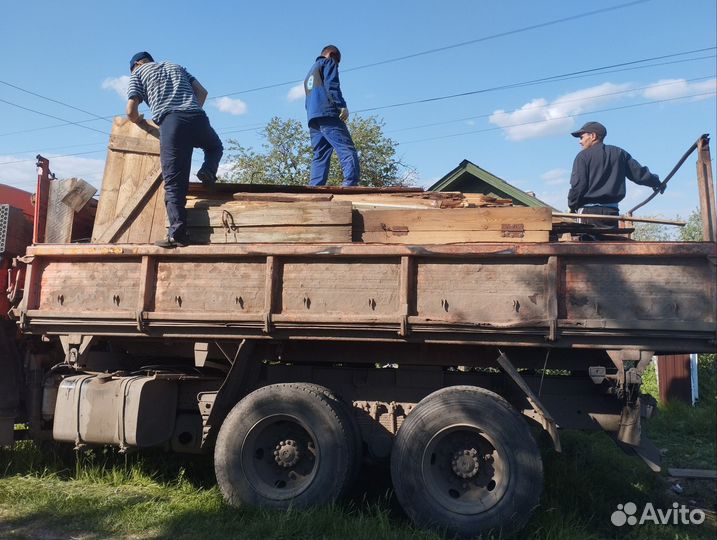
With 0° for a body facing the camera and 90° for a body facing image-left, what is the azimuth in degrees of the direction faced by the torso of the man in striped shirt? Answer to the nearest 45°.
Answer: approximately 135°

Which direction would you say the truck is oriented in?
to the viewer's left

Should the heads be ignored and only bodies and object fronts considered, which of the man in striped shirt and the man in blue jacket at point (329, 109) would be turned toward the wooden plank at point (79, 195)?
the man in striped shirt

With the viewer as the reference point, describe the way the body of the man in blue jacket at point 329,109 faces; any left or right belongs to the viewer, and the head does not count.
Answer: facing away from the viewer and to the right of the viewer

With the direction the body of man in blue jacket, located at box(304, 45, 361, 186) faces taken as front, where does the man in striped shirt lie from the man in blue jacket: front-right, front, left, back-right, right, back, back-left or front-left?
back
